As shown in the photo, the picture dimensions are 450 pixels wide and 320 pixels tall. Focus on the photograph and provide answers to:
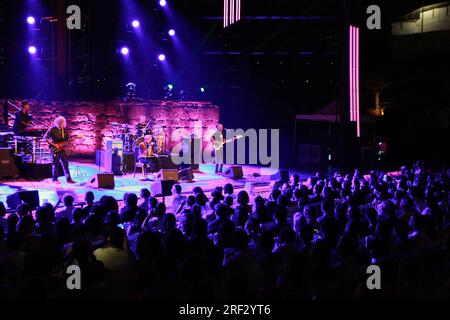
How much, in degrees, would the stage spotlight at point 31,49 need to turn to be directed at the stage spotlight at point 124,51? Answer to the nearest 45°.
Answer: approximately 90° to its left

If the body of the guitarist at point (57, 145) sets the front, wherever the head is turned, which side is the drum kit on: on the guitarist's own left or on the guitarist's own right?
on the guitarist's own left

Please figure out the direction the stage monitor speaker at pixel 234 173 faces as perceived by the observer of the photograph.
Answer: facing away from the viewer and to the left of the viewer

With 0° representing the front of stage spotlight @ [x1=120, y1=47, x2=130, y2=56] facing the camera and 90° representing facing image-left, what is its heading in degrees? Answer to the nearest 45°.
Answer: approximately 0°

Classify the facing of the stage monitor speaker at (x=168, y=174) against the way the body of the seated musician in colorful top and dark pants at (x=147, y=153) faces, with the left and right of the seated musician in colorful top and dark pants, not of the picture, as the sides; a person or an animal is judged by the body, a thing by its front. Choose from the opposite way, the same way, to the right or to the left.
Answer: the opposite way

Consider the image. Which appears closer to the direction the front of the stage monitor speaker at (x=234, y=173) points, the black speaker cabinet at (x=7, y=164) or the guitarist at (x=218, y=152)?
the guitarist

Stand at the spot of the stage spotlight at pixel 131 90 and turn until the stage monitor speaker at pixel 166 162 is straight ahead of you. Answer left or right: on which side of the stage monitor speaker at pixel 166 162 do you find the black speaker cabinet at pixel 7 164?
right

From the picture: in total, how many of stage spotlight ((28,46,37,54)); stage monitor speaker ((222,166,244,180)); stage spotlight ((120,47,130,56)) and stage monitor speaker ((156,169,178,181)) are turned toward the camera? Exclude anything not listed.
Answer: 2

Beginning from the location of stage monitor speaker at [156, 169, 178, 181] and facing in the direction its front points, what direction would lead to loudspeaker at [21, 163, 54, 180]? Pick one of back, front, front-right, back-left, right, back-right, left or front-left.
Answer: front-left
